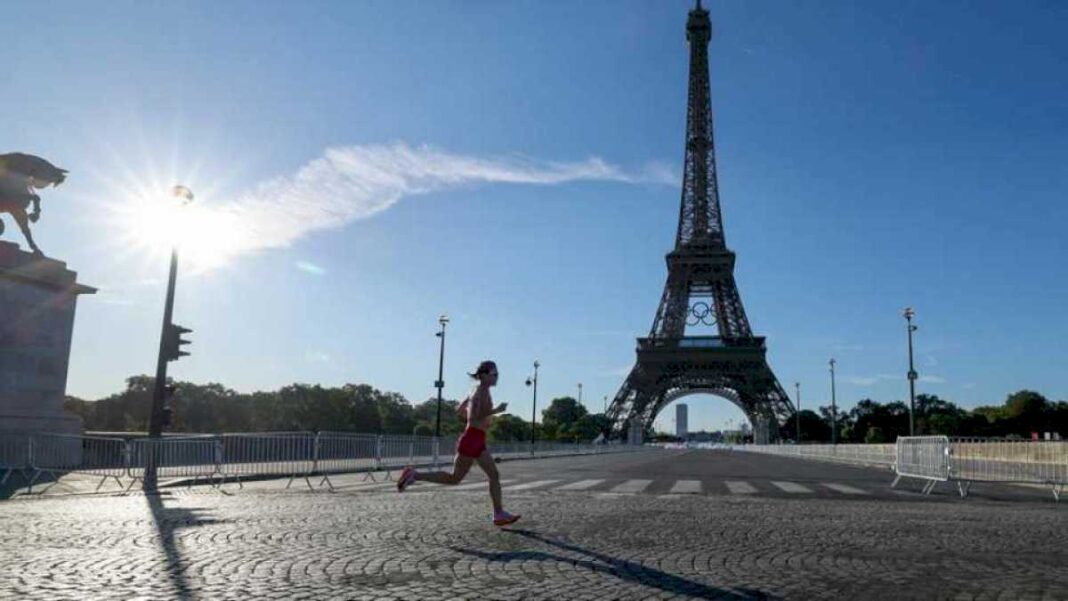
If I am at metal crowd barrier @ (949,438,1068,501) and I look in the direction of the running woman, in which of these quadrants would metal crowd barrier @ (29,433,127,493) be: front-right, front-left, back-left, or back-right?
front-right

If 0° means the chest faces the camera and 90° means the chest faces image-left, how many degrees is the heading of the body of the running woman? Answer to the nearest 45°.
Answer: approximately 270°

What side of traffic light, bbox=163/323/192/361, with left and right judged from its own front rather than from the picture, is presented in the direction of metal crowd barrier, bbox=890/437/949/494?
front

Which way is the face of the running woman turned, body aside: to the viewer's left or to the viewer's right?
to the viewer's right

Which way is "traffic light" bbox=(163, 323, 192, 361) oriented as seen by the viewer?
to the viewer's right

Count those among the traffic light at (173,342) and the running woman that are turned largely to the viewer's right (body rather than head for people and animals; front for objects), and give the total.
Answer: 2
